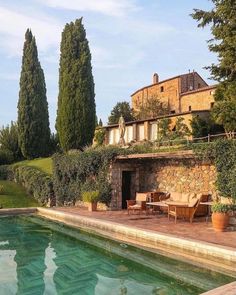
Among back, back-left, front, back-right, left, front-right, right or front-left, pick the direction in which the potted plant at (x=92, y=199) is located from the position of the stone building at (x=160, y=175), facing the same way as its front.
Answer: right

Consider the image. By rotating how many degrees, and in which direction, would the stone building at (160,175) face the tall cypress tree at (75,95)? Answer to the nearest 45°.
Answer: approximately 135° to its right

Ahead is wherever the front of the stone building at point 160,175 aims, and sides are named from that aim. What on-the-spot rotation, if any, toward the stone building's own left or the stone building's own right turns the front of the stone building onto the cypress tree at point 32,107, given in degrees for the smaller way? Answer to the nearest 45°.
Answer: approximately 135° to the stone building's own right

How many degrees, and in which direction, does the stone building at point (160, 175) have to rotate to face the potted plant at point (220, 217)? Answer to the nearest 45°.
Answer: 0° — it already faces it

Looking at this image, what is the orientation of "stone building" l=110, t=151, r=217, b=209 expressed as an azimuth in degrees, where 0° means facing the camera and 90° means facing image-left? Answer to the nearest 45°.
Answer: approximately 0°

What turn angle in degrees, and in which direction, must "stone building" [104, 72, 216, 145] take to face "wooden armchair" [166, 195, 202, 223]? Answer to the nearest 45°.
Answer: approximately 45° to its left

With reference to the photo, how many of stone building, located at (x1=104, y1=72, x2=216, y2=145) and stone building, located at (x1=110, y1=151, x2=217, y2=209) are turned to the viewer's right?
0

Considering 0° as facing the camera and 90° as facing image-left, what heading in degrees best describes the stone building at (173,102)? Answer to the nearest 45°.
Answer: approximately 45°
